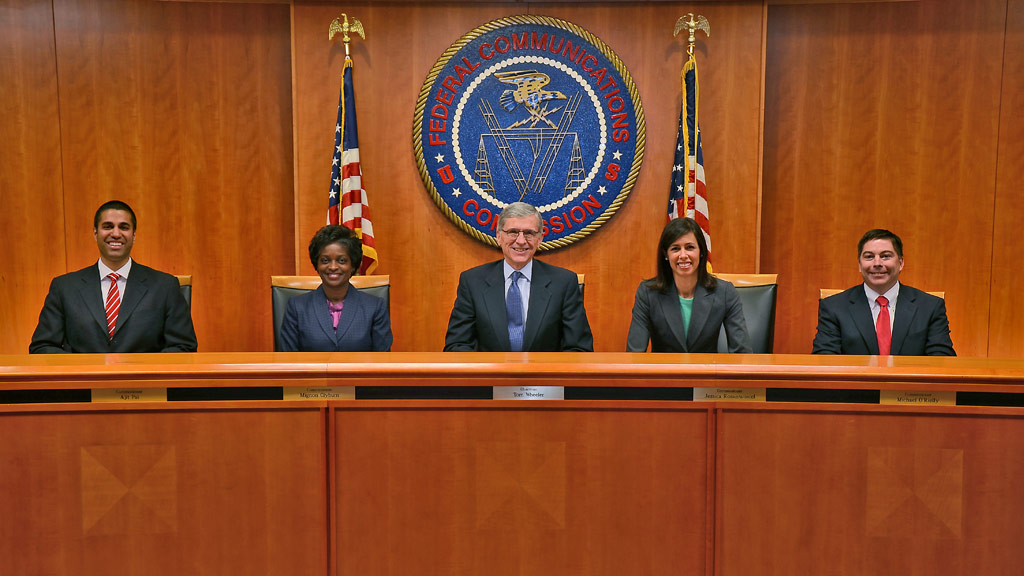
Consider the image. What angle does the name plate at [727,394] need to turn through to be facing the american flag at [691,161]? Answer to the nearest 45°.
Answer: approximately 180°

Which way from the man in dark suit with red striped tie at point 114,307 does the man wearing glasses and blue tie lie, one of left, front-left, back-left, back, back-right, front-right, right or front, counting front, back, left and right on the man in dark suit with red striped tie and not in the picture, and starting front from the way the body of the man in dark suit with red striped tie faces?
front-left

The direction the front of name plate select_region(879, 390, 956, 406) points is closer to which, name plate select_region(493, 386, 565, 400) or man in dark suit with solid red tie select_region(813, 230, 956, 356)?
the name plate

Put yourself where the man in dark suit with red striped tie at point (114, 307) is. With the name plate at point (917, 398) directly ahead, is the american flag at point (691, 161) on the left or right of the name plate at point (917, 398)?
left

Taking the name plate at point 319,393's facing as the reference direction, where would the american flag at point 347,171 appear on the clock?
The american flag is roughly at 6 o'clock from the name plate.

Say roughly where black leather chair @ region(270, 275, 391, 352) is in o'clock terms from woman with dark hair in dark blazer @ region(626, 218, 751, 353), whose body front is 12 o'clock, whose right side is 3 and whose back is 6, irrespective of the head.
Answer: The black leather chair is roughly at 3 o'clock from the woman with dark hair in dark blazer.
